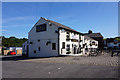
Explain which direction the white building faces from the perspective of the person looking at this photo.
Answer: facing the viewer and to the right of the viewer
